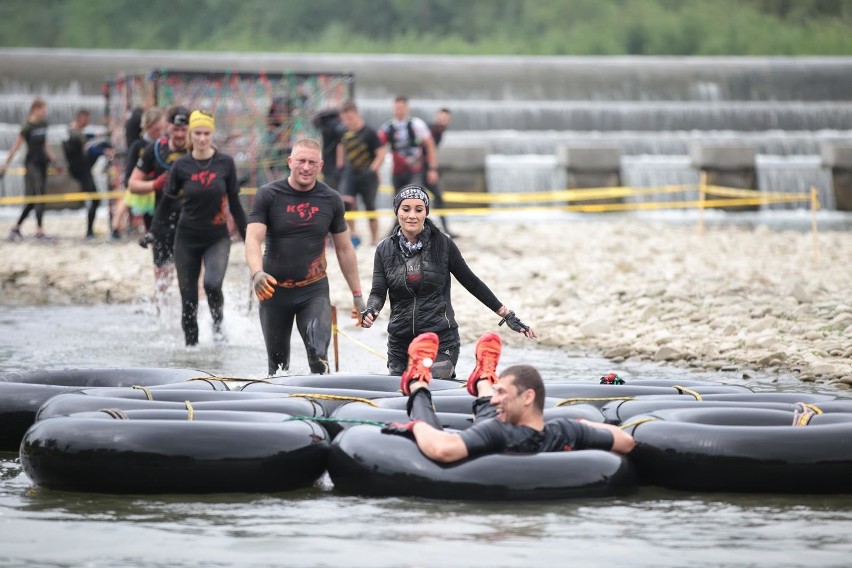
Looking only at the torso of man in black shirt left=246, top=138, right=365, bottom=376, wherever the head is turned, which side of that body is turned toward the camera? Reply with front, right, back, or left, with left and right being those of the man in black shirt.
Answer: front

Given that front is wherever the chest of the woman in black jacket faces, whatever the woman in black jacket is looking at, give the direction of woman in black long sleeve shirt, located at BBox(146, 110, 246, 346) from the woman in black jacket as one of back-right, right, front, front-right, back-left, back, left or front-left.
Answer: back-right

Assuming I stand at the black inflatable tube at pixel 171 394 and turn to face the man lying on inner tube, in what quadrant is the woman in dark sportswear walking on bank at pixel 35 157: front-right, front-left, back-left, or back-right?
back-left

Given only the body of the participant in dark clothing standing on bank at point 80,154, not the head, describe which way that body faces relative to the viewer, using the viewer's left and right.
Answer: facing to the right of the viewer

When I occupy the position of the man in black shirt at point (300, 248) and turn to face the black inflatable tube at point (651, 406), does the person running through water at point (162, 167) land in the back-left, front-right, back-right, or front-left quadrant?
back-left

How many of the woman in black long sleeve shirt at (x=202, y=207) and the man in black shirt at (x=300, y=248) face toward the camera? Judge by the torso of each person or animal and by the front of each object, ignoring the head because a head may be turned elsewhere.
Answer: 2

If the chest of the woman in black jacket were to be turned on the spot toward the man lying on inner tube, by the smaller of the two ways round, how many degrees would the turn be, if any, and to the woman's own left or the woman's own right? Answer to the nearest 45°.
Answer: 0° — they already face them

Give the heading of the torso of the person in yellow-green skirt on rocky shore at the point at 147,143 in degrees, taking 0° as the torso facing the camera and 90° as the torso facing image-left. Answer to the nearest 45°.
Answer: approximately 315°

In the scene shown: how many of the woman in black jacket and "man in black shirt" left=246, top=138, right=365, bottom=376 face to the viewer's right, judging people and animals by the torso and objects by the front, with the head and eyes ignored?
0

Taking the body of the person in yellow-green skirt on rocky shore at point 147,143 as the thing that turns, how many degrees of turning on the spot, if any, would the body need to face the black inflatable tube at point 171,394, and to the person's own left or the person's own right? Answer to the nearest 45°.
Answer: approximately 45° to the person's own right

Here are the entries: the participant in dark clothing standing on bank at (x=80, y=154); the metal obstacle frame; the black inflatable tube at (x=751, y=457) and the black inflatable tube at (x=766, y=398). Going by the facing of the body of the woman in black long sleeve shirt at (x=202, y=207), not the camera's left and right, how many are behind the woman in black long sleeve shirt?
2

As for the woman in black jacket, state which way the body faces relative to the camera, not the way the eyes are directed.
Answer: toward the camera

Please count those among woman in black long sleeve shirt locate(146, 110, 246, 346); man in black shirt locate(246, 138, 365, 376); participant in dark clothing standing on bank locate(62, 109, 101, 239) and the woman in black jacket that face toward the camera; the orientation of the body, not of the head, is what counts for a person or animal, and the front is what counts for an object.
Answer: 3

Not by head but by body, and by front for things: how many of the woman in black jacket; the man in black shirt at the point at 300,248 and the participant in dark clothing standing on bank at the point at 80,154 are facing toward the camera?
2
